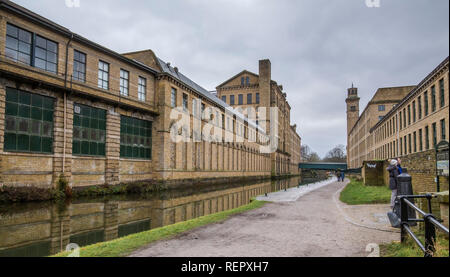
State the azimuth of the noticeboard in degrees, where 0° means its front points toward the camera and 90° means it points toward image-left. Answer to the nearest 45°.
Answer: approximately 45°

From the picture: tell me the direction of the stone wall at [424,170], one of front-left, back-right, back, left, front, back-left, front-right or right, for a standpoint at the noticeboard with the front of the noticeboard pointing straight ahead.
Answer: back-right

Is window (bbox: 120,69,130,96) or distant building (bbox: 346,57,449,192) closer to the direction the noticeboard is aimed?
the window
